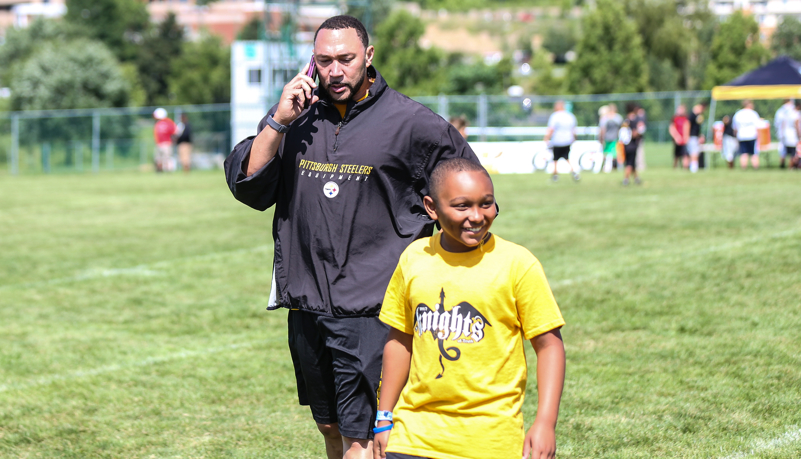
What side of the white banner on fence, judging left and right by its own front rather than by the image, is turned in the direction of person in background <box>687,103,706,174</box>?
left

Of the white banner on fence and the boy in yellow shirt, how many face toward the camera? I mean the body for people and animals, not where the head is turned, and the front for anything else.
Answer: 2

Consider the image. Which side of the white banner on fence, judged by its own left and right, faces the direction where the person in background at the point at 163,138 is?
right

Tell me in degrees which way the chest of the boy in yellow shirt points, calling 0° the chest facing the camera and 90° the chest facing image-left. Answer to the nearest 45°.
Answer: approximately 0°

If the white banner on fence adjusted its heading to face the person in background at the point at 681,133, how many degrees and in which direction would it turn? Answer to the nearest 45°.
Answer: approximately 90° to its left

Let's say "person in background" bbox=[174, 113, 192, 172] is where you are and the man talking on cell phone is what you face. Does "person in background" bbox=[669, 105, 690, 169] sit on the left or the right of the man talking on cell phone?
left

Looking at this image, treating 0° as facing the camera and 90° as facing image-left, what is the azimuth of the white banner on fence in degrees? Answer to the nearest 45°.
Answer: approximately 0°

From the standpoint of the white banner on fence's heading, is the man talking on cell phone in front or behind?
in front

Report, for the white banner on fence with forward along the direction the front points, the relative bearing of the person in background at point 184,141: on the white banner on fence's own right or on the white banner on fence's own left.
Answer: on the white banner on fence's own right
